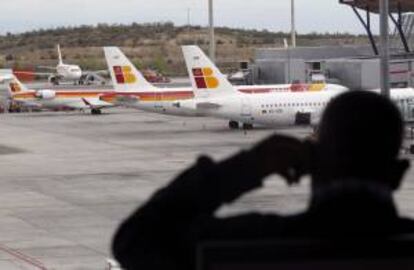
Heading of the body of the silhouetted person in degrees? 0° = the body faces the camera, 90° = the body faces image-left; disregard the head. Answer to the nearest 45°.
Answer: approximately 180°
